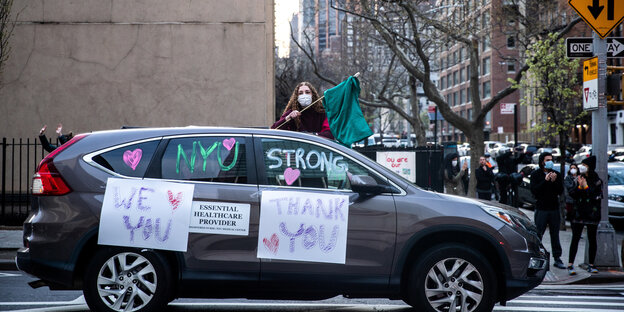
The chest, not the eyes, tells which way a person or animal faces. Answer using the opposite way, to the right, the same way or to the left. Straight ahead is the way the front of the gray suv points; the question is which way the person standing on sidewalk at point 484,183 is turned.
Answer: to the right

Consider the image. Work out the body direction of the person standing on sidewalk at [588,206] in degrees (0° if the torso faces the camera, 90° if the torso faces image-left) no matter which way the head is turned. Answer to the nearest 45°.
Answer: approximately 45°

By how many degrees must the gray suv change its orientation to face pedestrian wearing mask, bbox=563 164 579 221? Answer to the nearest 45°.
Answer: approximately 45° to its left

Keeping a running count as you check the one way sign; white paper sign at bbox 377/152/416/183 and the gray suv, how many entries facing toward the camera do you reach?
2

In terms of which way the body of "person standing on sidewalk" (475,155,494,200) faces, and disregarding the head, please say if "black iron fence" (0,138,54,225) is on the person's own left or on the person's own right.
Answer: on the person's own right

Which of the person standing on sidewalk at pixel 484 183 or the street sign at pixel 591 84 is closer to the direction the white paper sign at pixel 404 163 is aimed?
the street sign

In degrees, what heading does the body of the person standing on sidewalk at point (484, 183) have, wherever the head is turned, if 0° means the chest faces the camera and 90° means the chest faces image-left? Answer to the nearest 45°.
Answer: approximately 0°

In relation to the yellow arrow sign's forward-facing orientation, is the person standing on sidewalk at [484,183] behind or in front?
behind
